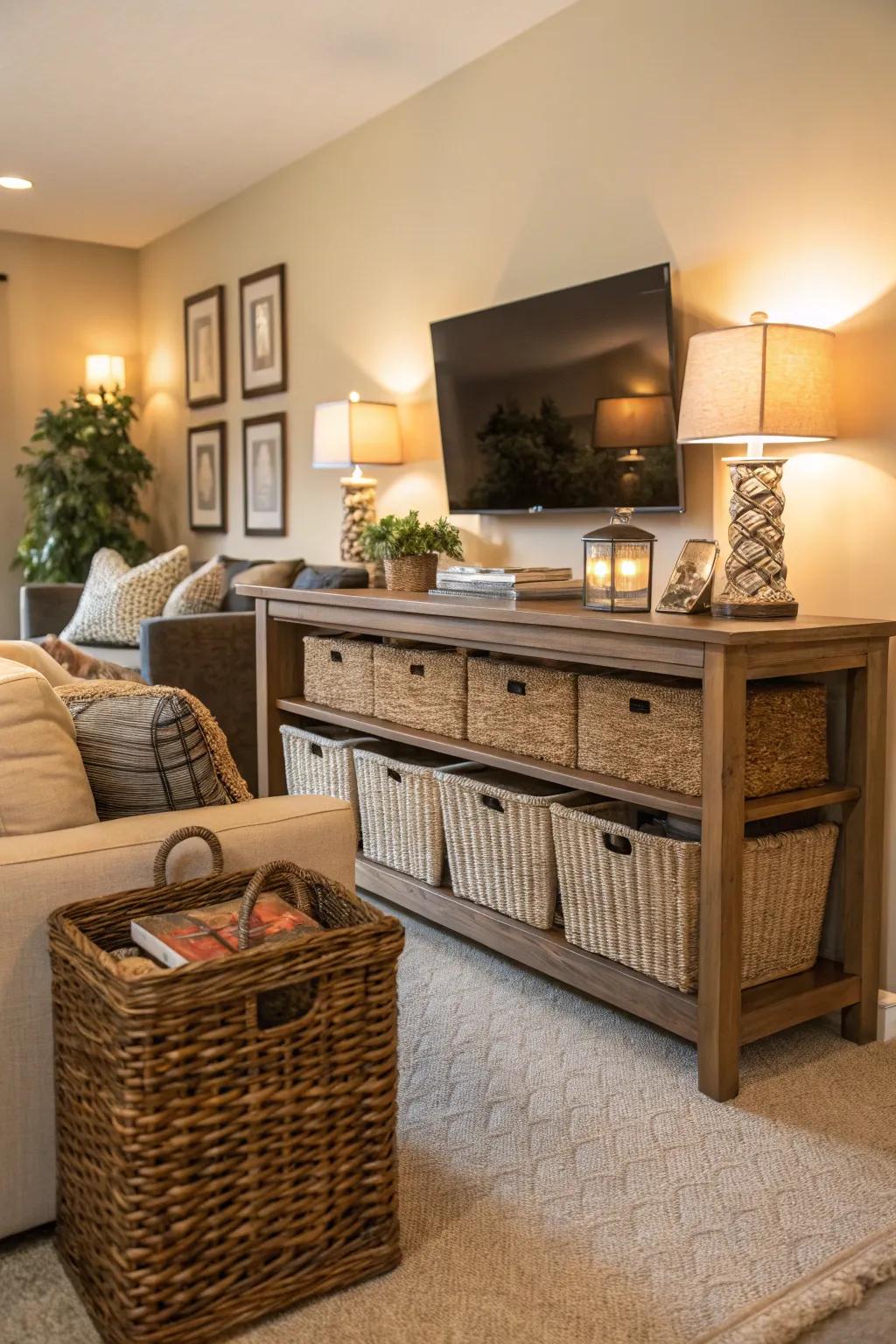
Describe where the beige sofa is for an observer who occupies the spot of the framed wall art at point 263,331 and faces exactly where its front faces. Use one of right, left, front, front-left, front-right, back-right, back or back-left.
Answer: front-left

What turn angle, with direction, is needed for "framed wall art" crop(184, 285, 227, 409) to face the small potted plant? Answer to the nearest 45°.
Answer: approximately 45° to its left

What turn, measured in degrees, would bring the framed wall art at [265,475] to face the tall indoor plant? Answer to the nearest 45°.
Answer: approximately 90° to its right

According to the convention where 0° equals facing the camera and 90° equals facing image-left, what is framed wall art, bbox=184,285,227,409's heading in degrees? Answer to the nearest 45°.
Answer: approximately 45°

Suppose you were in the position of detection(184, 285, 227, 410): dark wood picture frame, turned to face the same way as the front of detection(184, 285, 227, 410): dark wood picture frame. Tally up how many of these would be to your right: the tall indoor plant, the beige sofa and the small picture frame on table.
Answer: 1

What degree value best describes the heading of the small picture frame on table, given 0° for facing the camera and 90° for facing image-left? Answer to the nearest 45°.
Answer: approximately 45°

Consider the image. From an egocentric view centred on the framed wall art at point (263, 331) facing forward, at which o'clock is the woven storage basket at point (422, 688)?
The woven storage basket is roughly at 10 o'clock from the framed wall art.
